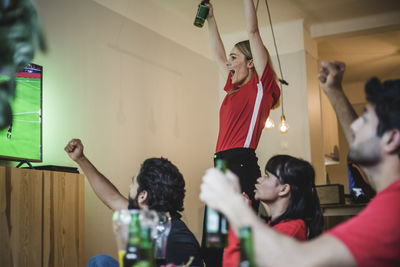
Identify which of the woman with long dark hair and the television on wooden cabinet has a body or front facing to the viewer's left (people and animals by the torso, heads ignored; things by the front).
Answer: the woman with long dark hair

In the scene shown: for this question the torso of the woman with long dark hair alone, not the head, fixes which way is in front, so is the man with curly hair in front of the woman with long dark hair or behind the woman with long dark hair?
in front

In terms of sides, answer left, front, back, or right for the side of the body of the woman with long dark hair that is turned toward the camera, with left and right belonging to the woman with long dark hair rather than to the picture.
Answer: left

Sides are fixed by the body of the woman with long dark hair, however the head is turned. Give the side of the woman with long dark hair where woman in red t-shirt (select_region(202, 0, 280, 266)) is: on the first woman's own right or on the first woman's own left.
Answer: on the first woman's own right

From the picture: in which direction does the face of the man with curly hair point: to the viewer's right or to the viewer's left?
to the viewer's left

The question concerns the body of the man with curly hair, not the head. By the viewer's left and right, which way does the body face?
facing away from the viewer and to the left of the viewer

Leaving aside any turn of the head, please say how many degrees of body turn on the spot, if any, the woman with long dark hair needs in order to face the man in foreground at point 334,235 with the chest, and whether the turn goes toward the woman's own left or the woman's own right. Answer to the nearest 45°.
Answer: approximately 90° to the woman's own left

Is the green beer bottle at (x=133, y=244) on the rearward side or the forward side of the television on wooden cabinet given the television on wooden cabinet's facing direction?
on the forward side

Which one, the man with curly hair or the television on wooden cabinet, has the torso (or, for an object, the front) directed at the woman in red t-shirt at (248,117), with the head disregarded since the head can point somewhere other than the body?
the television on wooden cabinet

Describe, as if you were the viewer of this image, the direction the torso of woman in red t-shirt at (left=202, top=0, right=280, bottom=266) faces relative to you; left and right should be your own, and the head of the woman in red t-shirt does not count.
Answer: facing the viewer and to the left of the viewer

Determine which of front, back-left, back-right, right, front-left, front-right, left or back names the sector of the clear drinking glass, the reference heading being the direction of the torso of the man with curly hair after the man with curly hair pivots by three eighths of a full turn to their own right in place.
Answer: right

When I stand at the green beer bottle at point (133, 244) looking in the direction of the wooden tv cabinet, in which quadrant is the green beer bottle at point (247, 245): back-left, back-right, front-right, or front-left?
back-right

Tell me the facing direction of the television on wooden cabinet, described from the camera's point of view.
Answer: facing the viewer and to the right of the viewer

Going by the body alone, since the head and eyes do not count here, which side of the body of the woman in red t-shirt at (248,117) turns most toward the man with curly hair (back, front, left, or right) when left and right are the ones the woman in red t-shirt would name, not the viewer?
front

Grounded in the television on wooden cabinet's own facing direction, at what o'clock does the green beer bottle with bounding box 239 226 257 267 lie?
The green beer bottle is roughly at 1 o'clock from the television on wooden cabinet.

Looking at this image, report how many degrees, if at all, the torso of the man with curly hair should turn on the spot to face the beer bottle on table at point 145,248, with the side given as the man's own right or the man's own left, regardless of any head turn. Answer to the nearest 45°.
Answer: approximately 135° to the man's own left

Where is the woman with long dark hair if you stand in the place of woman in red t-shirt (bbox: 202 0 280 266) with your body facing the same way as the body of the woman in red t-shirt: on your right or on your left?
on your left

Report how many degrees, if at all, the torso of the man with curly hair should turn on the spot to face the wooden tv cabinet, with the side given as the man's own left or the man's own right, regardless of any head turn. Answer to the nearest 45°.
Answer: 0° — they already face it
